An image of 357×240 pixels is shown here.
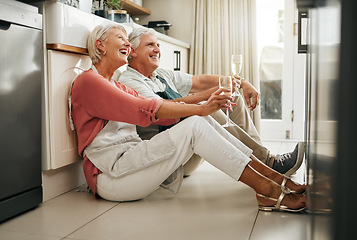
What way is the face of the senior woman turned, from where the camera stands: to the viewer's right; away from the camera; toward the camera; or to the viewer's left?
to the viewer's right

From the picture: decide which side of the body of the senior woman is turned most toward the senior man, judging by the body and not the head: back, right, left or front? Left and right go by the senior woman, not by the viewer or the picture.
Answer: left

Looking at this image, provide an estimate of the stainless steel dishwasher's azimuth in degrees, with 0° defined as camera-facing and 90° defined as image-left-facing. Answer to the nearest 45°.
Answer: approximately 315°

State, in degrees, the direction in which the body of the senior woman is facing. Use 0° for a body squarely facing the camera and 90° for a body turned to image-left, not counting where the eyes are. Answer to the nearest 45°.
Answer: approximately 270°

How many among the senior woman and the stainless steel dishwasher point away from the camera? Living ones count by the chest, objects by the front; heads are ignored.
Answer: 0

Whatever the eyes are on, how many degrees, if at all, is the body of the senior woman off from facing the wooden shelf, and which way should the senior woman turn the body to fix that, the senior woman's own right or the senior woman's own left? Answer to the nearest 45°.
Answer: approximately 90° to the senior woman's own left

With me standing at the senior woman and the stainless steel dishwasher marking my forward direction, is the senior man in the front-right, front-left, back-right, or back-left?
back-right

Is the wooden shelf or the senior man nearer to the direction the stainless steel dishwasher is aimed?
the senior man

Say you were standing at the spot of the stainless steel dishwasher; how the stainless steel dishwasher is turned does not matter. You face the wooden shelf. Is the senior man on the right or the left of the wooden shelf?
right
